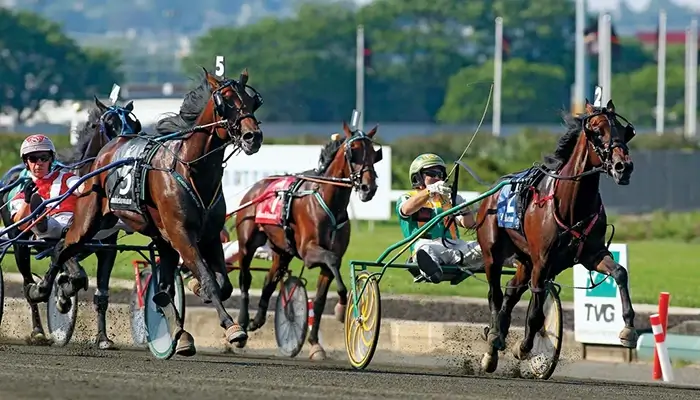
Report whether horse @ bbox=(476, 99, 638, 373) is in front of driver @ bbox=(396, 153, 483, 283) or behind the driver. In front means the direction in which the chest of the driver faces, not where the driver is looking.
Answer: in front

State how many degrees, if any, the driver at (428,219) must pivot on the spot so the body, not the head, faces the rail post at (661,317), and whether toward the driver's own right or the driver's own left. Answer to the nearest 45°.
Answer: approximately 45° to the driver's own left

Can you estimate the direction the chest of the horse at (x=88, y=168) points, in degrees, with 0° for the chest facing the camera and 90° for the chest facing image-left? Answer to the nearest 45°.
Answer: approximately 315°

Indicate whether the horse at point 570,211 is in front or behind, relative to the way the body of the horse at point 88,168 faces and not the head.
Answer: in front

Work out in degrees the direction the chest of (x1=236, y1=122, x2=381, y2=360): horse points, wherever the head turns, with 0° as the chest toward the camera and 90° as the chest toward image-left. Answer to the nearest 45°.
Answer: approximately 315°

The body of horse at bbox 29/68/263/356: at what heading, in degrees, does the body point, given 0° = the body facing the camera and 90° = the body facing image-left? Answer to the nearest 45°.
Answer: approximately 315°

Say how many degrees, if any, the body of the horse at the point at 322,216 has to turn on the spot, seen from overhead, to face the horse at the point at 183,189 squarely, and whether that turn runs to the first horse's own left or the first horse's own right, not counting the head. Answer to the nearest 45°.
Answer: approximately 90° to the first horse's own right
